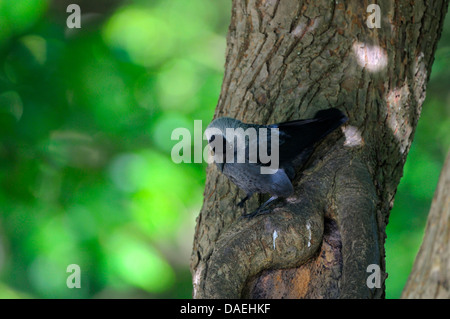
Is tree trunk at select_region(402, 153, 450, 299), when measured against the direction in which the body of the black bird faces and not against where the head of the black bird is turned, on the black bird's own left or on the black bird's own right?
on the black bird's own left

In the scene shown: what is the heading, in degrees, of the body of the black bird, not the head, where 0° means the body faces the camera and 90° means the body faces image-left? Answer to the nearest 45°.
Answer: approximately 90°
